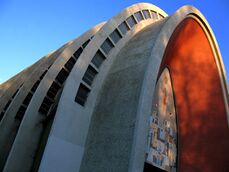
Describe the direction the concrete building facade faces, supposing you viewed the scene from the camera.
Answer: facing the viewer and to the right of the viewer
